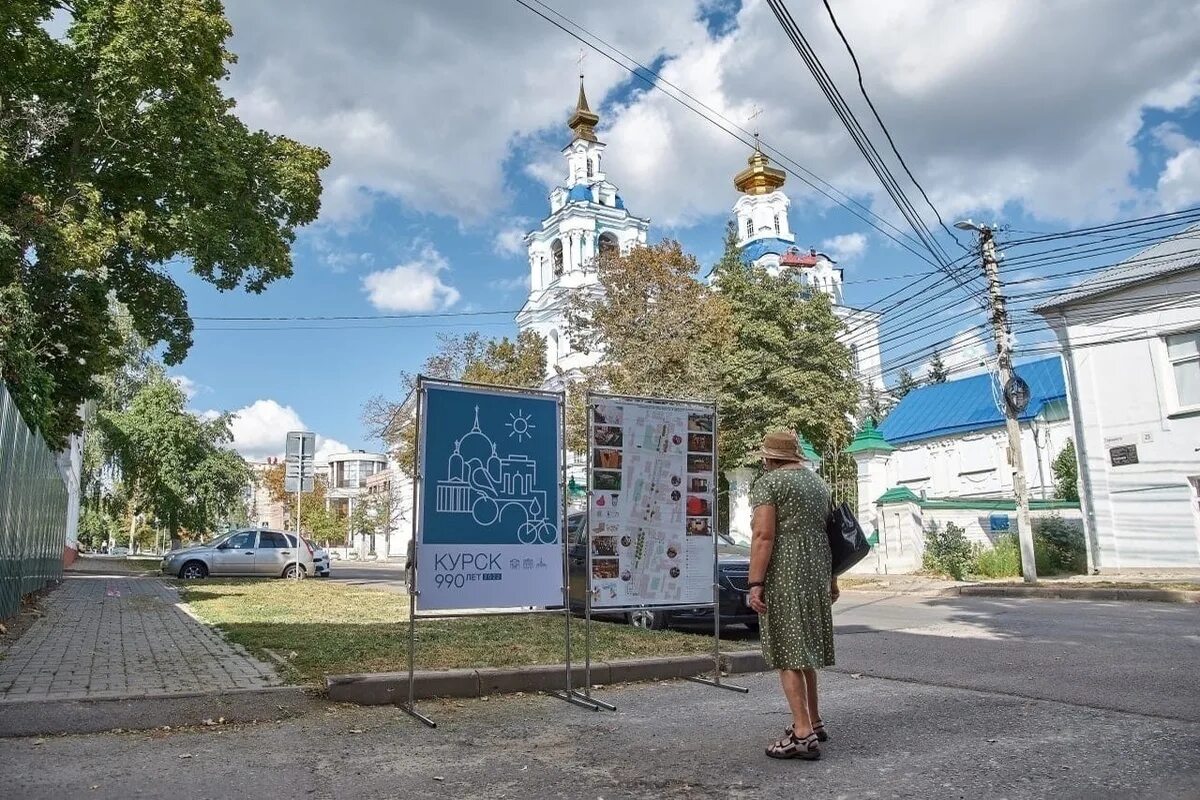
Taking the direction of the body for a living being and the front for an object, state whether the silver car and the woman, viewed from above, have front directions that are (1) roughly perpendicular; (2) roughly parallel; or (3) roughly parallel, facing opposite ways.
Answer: roughly perpendicular

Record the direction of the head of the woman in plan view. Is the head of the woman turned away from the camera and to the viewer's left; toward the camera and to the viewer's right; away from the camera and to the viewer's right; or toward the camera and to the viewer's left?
away from the camera and to the viewer's left

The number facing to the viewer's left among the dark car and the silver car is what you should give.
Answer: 1

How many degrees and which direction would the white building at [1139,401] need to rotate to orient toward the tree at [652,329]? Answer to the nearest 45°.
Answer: approximately 45° to its right

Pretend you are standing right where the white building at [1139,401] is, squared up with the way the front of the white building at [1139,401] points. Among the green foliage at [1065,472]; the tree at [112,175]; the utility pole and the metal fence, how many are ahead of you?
3

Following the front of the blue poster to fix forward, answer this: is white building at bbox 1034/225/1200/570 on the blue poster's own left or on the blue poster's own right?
on the blue poster's own left

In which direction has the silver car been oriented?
to the viewer's left

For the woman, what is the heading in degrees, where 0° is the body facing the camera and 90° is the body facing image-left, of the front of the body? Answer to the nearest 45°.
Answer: approximately 135°

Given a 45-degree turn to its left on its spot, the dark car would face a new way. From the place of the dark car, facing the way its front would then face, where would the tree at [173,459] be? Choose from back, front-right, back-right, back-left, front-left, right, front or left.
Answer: back-left

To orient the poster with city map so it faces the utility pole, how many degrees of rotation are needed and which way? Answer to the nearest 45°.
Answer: approximately 90° to its left
